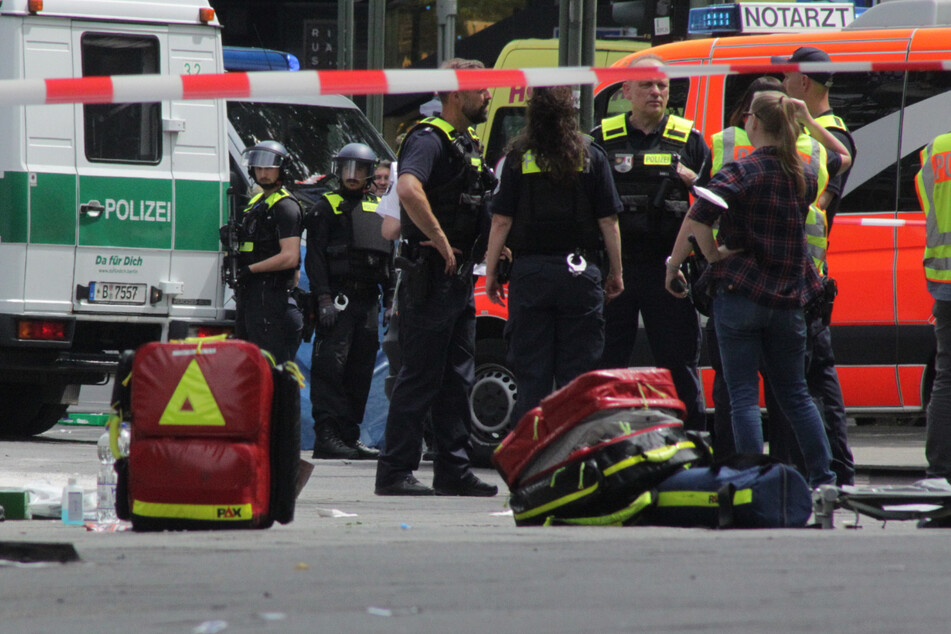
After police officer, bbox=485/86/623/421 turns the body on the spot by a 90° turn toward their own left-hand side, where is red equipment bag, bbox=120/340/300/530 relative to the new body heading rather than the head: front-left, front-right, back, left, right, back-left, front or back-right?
front-left

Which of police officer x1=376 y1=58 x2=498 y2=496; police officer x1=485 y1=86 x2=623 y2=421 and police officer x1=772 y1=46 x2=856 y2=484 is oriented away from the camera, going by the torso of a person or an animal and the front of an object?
police officer x1=485 y1=86 x2=623 y2=421

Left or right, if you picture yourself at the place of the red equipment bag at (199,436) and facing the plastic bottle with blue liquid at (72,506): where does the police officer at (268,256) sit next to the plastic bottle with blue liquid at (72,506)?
right

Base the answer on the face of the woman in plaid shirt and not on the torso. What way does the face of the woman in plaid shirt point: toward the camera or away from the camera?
away from the camera

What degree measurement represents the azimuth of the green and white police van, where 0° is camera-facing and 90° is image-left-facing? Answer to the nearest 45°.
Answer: approximately 180°

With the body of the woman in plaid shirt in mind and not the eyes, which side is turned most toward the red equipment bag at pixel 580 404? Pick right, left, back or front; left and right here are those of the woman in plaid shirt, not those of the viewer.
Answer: left

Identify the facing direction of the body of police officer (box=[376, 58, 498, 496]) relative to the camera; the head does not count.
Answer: to the viewer's right

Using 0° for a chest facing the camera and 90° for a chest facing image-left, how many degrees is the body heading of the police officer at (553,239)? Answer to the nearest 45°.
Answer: approximately 180°

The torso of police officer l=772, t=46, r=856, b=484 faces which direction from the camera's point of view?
to the viewer's left

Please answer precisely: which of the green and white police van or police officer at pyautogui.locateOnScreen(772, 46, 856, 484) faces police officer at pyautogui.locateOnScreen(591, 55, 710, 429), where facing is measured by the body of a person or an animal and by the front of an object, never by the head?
police officer at pyautogui.locateOnScreen(772, 46, 856, 484)
